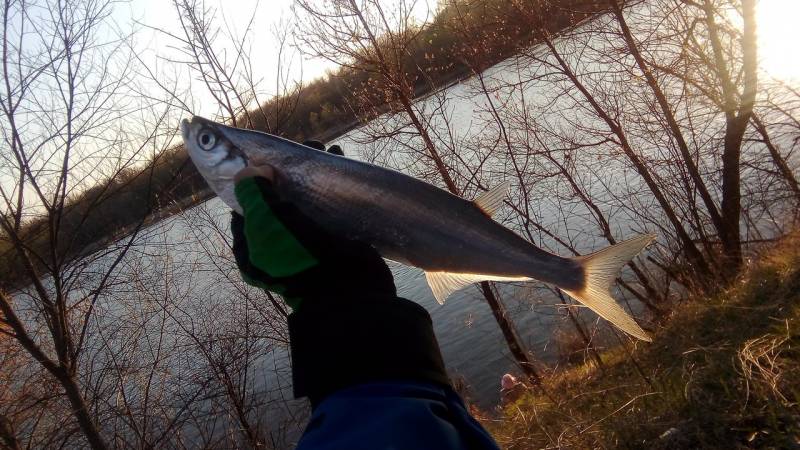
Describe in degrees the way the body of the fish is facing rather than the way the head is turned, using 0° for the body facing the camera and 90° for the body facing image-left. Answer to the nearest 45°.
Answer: approximately 90°

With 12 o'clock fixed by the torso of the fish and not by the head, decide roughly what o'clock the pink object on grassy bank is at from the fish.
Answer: The pink object on grassy bank is roughly at 3 o'clock from the fish.
